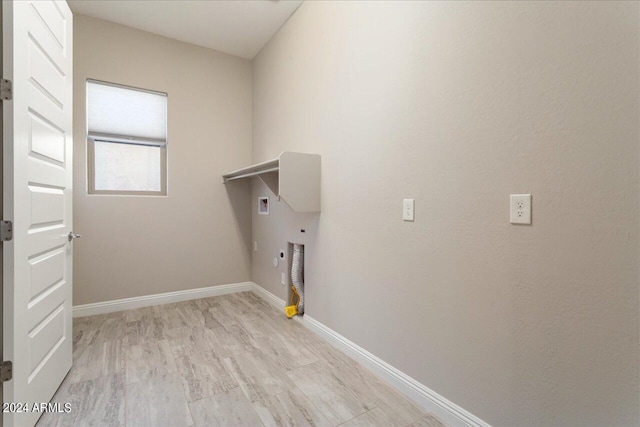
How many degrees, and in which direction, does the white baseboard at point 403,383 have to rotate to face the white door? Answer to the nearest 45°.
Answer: approximately 45° to its right

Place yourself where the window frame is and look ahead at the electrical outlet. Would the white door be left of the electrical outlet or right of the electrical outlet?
right

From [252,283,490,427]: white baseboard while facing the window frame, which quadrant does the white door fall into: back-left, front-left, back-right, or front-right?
front-left

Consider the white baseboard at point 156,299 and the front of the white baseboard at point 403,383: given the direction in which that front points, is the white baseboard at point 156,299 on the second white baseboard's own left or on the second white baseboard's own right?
on the second white baseboard's own right

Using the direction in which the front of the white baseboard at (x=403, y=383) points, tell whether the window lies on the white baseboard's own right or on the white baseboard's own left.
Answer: on the white baseboard's own right

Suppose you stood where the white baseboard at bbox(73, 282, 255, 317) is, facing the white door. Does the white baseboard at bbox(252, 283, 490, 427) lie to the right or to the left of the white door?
left

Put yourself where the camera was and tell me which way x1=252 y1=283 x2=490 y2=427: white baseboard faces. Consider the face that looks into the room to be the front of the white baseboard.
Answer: facing the viewer and to the left of the viewer

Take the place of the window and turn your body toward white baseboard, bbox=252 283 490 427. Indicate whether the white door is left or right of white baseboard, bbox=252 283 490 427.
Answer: right

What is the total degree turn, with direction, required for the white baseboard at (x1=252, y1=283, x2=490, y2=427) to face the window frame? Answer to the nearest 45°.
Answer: approximately 45° to its right
